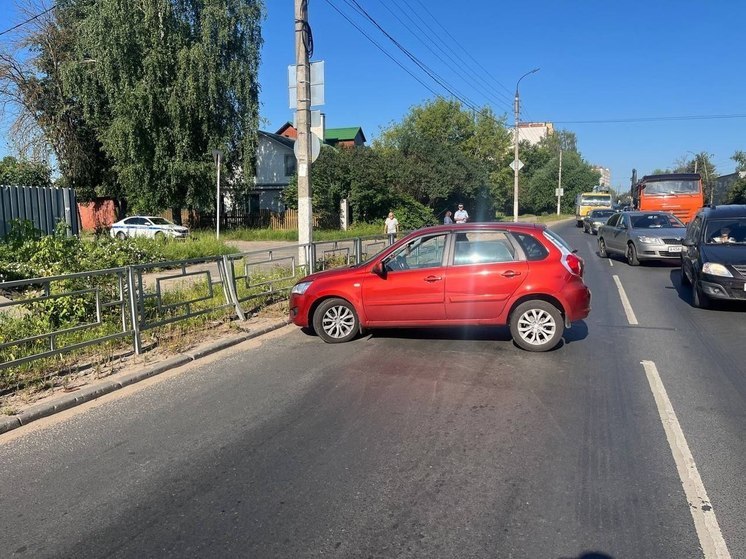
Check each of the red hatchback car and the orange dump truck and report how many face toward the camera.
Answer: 1

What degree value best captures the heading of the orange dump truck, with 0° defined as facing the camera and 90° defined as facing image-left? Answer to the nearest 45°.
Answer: approximately 0°

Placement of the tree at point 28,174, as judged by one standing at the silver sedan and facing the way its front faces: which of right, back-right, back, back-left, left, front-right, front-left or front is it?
back-right

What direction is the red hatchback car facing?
to the viewer's left

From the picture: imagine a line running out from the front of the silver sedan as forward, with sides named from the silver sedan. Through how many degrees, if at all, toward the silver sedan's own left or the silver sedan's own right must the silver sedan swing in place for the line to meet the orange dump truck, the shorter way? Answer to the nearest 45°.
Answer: approximately 135° to the silver sedan's own left

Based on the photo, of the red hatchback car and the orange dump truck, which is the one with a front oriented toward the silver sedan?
the orange dump truck

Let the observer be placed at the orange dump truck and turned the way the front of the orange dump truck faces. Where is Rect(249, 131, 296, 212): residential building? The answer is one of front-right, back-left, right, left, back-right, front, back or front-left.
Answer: right

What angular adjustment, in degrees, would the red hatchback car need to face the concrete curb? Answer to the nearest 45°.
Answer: approximately 45° to its left

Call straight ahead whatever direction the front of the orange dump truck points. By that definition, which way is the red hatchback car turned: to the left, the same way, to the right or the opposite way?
to the right

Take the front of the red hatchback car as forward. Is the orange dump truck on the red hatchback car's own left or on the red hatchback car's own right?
on the red hatchback car's own right

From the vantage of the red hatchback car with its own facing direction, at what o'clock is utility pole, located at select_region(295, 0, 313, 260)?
The utility pole is roughly at 2 o'clock from the red hatchback car.

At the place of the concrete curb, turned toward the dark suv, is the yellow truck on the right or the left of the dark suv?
left

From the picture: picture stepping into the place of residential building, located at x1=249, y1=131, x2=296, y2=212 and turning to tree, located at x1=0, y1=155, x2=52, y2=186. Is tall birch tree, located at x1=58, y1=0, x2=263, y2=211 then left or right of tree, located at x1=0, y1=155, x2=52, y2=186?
left

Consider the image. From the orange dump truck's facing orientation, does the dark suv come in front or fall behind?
in front

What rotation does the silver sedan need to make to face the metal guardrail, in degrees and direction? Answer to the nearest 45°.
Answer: approximately 90° to its right

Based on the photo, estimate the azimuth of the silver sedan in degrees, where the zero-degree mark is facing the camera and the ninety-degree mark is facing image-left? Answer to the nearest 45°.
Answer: approximately 315°

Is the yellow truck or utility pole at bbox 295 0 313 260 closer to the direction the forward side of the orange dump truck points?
the utility pole
